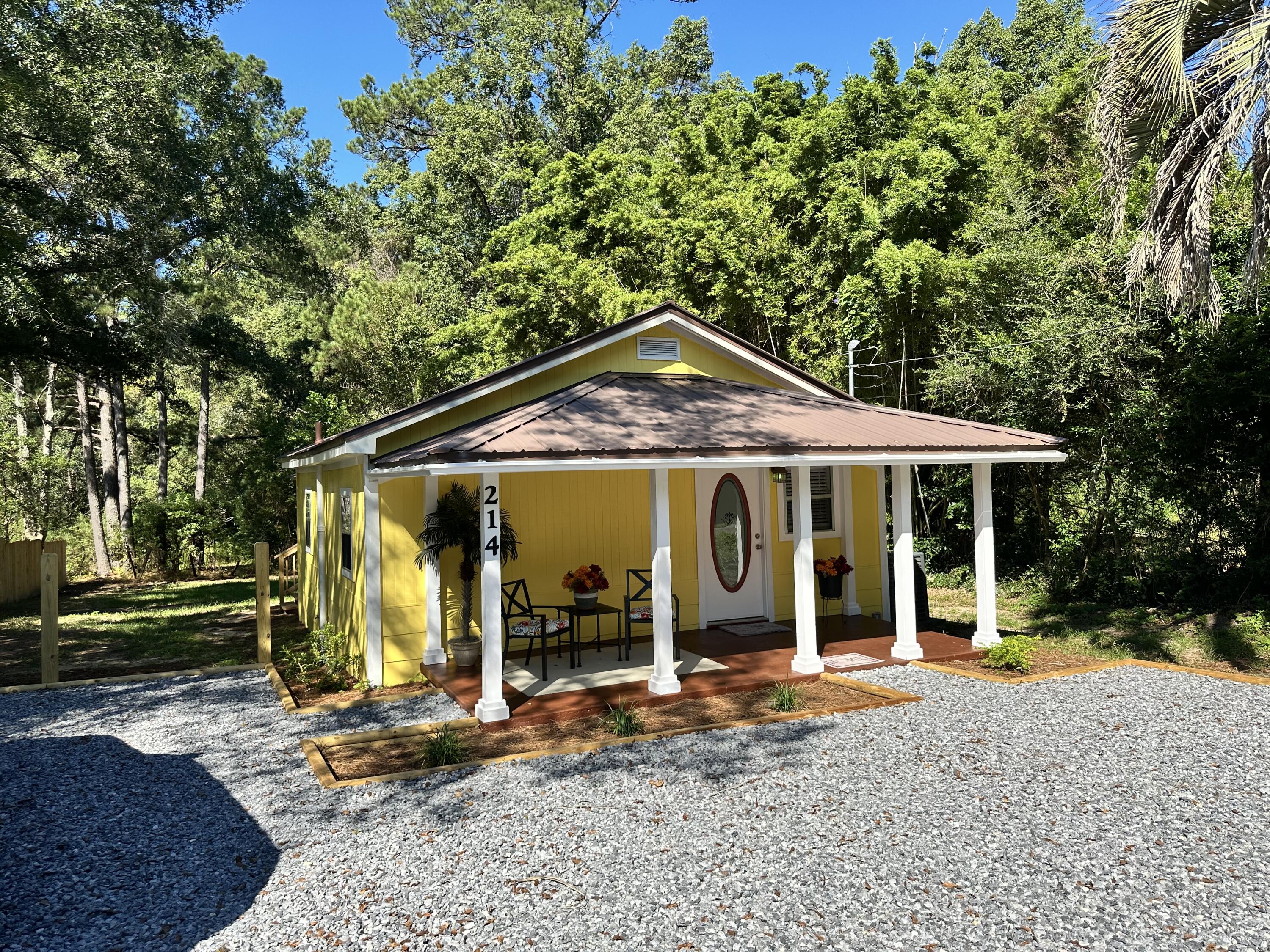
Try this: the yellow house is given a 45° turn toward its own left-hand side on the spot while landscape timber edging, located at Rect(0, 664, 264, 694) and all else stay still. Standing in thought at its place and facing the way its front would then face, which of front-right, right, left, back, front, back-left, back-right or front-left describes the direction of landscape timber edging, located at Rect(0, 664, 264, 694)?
back

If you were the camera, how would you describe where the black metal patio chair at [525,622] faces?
facing the viewer and to the right of the viewer

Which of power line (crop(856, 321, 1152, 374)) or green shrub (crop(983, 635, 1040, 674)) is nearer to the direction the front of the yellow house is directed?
the green shrub

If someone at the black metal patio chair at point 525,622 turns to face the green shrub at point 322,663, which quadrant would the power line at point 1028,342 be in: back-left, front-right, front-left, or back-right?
back-right

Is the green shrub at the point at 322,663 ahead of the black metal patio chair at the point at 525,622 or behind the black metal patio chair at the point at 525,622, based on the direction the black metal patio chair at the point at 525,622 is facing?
behind

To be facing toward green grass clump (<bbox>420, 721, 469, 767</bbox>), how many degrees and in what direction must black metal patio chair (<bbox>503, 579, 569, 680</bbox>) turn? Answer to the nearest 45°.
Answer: approximately 45° to its right

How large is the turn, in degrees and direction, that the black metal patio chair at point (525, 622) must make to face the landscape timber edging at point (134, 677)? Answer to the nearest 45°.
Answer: approximately 135° to its right

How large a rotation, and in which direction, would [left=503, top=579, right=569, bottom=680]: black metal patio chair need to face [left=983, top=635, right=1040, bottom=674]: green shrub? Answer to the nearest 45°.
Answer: approximately 45° to its left

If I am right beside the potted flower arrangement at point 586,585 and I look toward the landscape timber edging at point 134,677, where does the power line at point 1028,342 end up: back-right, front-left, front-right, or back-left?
back-right
